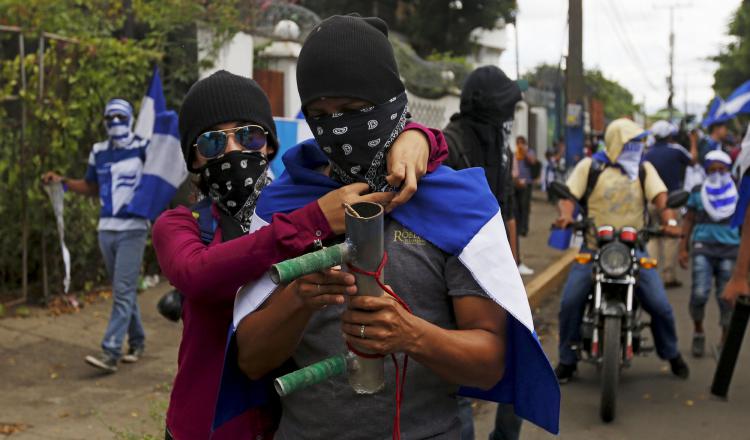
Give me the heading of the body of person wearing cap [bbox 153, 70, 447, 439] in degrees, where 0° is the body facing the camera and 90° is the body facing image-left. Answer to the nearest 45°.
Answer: approximately 315°

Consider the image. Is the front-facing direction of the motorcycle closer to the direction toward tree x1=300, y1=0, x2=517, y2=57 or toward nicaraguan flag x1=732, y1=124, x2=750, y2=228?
the nicaraguan flag

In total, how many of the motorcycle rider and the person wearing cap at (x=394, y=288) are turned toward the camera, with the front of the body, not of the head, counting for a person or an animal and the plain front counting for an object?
2

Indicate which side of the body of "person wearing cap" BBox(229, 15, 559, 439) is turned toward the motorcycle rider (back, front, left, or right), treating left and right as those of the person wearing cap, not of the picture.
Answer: back

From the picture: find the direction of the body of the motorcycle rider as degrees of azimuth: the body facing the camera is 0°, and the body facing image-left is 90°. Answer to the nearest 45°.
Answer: approximately 0°

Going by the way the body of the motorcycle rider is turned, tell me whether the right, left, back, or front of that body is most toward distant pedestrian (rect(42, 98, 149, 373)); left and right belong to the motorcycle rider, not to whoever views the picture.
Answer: right

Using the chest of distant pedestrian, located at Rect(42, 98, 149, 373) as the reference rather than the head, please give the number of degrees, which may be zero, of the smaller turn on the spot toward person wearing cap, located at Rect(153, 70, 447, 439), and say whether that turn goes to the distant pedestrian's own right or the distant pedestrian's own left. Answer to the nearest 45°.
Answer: approximately 45° to the distant pedestrian's own left

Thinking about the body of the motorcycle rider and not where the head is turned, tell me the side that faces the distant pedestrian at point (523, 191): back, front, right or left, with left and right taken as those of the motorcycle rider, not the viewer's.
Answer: back
